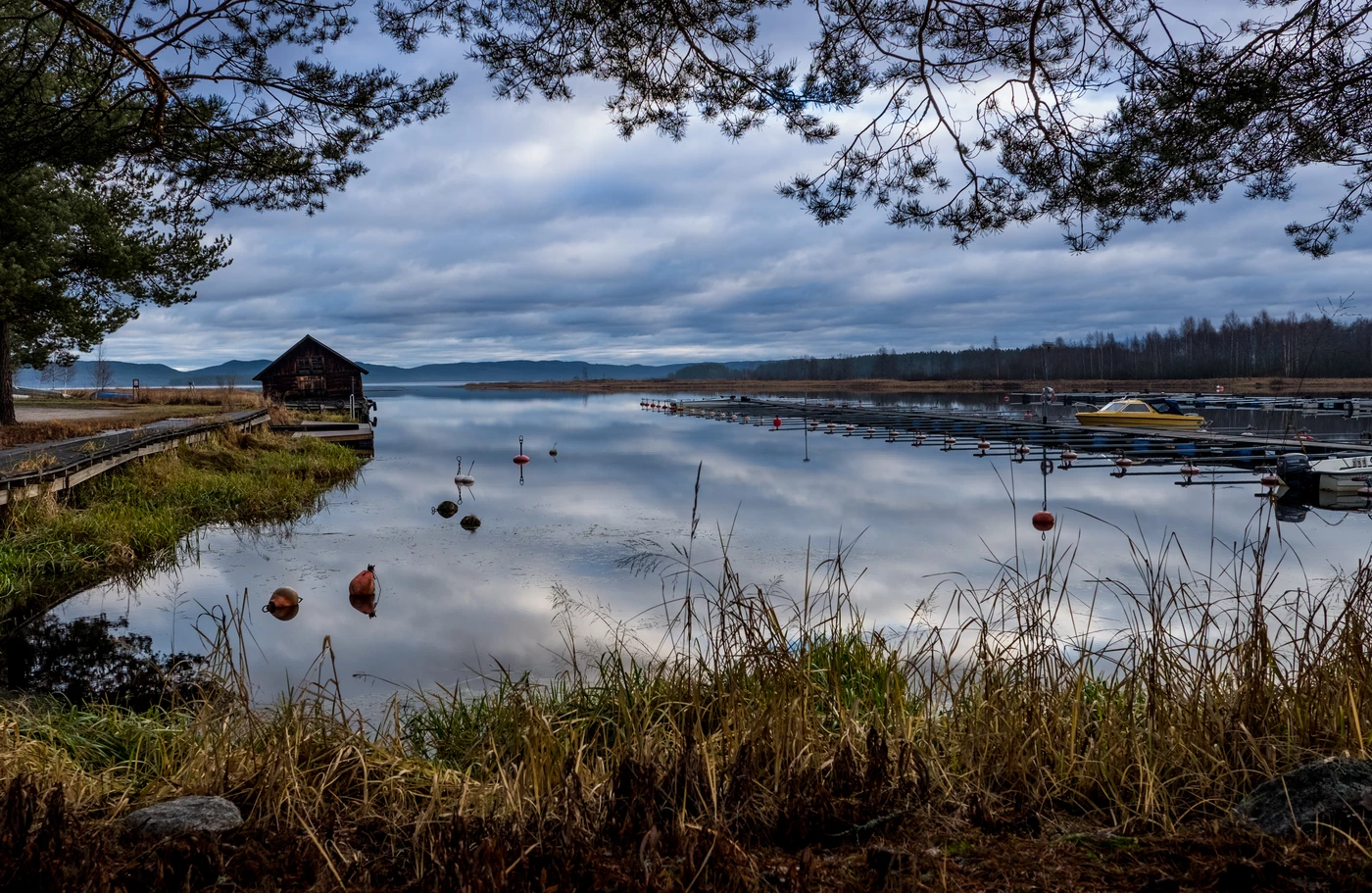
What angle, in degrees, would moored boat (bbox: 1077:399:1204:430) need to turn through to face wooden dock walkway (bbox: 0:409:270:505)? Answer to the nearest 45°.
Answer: approximately 45° to its left

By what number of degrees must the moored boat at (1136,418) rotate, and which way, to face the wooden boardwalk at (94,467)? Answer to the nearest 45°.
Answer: approximately 90° to its left

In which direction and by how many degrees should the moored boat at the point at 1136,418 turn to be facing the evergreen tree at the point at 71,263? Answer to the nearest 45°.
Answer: approximately 45° to its left

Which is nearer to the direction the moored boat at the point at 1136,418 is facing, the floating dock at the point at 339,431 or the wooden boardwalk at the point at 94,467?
the floating dock

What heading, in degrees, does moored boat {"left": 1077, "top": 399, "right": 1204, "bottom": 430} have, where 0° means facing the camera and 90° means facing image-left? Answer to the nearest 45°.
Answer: approximately 90°

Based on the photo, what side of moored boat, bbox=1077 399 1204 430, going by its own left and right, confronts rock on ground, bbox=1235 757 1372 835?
left

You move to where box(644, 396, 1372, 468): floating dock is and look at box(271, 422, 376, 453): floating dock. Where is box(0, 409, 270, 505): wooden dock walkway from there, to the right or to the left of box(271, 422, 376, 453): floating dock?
left

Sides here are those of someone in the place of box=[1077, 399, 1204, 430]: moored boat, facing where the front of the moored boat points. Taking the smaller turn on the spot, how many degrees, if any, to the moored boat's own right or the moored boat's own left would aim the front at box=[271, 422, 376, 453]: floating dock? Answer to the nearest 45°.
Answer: approximately 45° to the moored boat's own left
